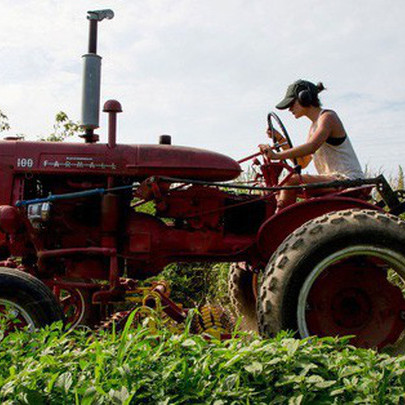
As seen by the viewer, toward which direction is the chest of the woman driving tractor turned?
to the viewer's left

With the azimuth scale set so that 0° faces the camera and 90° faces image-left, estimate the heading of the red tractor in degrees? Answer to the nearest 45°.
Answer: approximately 90°
